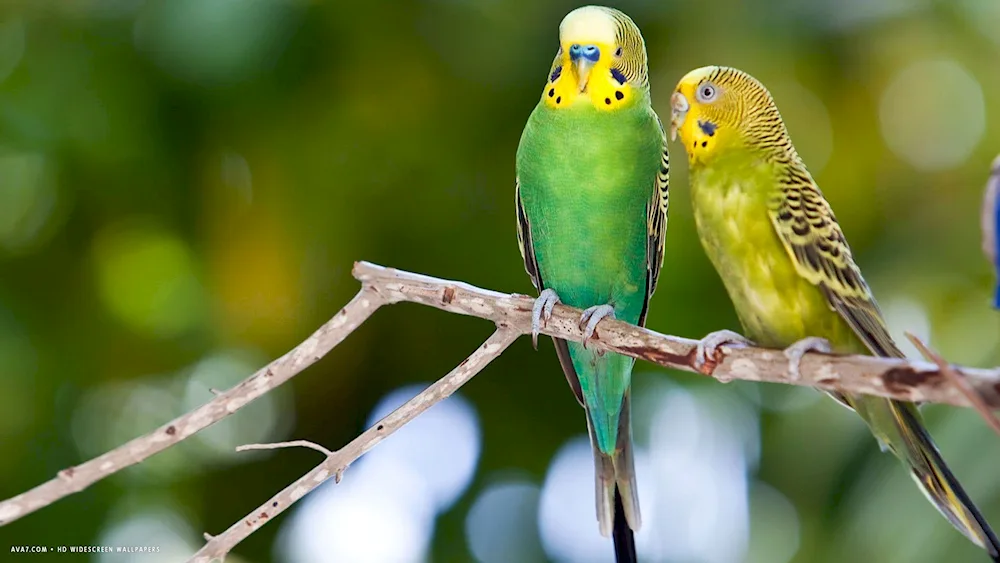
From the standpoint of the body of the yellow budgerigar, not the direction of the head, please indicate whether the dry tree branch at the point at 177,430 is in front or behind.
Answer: in front

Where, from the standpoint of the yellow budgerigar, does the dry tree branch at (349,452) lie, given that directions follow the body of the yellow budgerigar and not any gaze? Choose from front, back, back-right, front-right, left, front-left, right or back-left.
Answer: front-right

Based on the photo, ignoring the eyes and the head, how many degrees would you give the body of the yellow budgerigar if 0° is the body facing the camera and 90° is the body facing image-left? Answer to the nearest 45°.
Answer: approximately 45°
